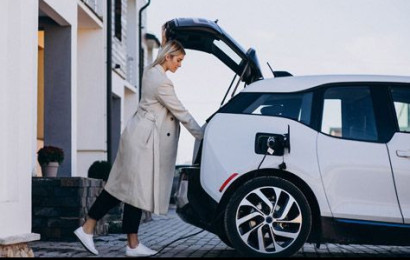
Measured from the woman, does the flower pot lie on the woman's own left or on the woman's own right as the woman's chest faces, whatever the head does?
on the woman's own left

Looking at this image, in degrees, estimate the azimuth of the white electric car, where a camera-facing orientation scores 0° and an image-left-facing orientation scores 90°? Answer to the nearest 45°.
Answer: approximately 270°

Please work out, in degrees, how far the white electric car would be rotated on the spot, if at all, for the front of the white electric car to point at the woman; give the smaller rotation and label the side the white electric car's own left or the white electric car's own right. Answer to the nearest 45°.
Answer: approximately 180°

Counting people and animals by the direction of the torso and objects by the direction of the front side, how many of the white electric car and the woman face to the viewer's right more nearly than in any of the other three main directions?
2

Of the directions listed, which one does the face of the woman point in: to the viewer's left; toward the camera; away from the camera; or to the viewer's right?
to the viewer's right

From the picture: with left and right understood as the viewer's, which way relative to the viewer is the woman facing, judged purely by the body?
facing to the right of the viewer
